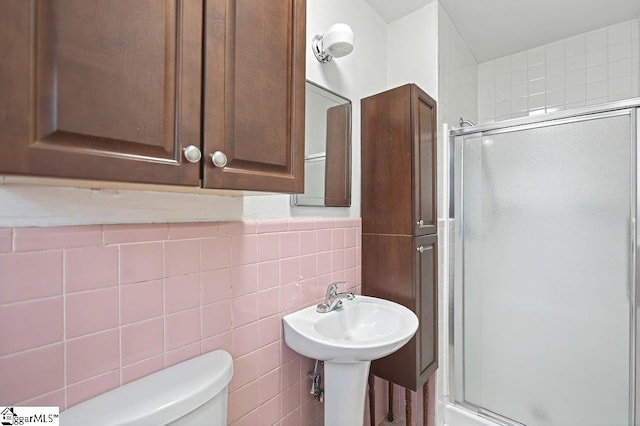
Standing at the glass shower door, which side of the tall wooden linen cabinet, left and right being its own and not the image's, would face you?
front

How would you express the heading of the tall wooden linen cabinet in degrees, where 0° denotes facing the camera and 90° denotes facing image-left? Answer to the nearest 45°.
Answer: approximately 315°

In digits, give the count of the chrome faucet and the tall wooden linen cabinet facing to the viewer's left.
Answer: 0

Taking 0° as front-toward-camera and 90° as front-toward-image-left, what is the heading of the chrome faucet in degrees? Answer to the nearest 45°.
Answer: approximately 315°

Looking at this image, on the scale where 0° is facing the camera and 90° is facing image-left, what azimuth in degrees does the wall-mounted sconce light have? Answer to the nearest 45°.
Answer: approximately 315°
